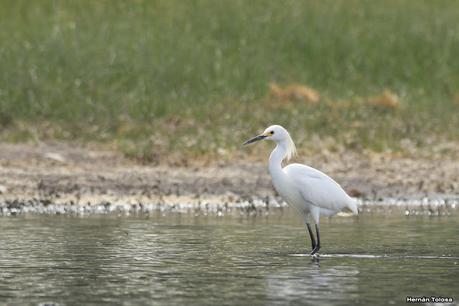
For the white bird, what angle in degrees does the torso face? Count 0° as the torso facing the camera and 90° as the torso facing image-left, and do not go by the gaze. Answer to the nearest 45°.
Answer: approximately 90°
